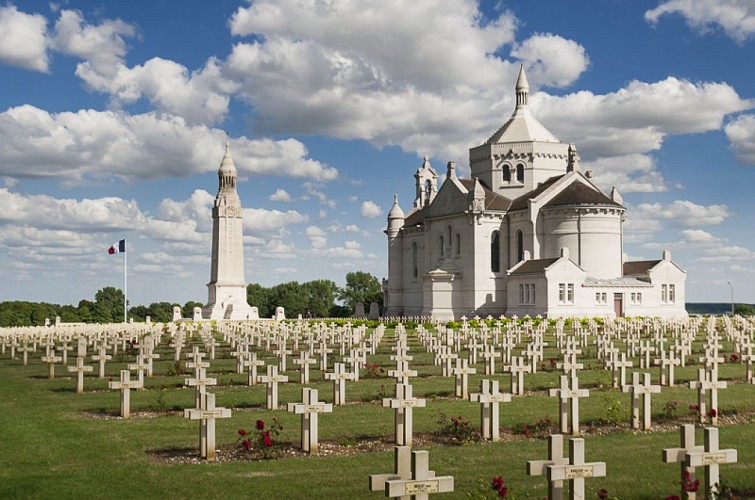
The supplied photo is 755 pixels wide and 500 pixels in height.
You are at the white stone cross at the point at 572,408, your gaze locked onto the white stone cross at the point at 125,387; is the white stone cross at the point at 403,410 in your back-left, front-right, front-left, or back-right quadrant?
front-left

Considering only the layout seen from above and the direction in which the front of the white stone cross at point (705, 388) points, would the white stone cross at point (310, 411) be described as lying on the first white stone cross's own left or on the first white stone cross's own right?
on the first white stone cross's own right

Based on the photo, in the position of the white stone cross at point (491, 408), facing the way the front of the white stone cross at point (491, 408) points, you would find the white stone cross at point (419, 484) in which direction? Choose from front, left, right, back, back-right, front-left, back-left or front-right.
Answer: front

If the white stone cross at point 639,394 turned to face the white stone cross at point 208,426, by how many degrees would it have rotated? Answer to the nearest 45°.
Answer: approximately 45° to its right

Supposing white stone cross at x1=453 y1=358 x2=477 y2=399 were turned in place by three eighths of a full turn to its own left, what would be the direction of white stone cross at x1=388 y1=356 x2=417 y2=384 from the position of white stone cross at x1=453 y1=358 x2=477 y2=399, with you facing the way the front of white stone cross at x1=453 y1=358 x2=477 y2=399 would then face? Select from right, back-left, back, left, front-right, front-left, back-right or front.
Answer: back

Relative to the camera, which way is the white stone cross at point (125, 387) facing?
toward the camera

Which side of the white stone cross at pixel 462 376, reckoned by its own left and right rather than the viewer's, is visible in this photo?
front

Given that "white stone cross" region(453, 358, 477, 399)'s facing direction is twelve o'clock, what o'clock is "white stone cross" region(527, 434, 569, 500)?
"white stone cross" region(527, 434, 569, 500) is roughly at 12 o'clock from "white stone cross" region(453, 358, 477, 399).

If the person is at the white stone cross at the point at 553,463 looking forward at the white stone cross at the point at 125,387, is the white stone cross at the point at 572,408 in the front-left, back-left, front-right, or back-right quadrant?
front-right

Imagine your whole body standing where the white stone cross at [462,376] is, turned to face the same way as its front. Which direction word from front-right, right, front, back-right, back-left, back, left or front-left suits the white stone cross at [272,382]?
front-right

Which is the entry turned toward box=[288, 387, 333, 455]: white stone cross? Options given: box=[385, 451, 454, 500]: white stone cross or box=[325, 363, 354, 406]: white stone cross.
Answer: box=[325, 363, 354, 406]: white stone cross

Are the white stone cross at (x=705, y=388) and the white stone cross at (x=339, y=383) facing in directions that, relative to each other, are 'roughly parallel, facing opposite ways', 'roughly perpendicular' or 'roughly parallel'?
roughly parallel

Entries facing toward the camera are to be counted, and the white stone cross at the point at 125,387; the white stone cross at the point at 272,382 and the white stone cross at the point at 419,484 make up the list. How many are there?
3

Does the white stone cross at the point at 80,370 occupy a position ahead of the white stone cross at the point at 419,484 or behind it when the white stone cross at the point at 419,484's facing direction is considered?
behind
